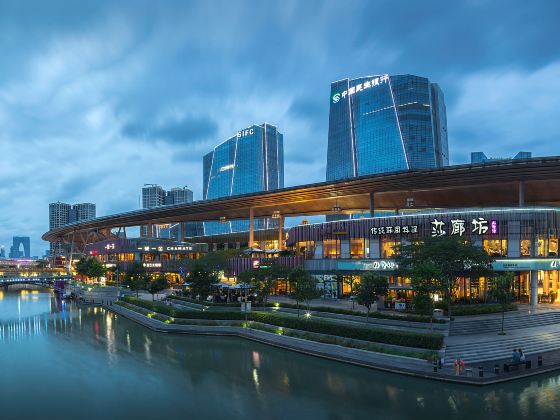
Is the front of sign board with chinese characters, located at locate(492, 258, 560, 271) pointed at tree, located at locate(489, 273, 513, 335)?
yes

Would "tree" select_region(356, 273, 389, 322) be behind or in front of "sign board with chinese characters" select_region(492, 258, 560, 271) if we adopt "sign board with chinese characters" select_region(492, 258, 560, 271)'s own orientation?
in front

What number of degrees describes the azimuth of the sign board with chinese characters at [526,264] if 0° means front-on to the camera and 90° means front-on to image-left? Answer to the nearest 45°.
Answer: approximately 0°
